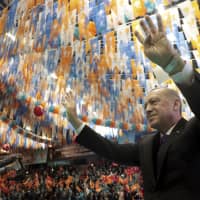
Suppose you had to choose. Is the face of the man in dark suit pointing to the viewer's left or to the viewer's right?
to the viewer's left

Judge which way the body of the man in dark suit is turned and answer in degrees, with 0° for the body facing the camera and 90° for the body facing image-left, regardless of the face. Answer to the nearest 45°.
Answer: approximately 45°
